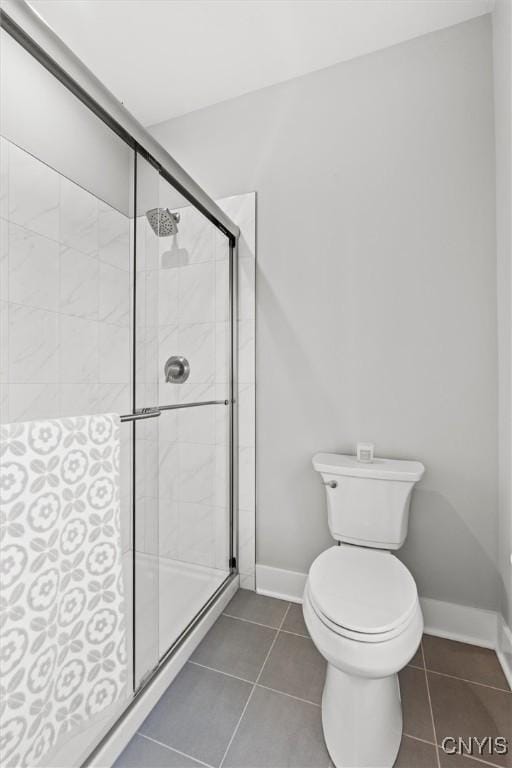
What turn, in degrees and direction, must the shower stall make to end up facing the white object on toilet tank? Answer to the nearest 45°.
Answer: approximately 45° to its left

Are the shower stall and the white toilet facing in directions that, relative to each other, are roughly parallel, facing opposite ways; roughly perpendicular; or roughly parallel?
roughly perpendicular

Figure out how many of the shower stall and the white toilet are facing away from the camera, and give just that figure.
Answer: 0

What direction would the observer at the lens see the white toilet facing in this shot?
facing the viewer

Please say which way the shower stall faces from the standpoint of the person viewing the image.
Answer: facing the viewer and to the right of the viewer
